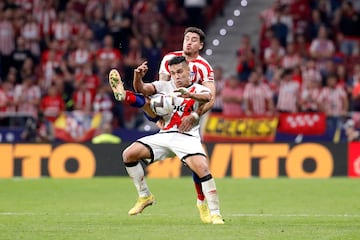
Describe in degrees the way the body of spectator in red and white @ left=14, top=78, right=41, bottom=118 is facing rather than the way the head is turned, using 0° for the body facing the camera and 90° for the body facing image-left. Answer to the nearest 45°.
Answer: approximately 0°

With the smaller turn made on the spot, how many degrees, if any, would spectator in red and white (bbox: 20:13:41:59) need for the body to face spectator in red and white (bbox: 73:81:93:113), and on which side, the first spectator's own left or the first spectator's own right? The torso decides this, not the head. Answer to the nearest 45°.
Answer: approximately 45° to the first spectator's own left

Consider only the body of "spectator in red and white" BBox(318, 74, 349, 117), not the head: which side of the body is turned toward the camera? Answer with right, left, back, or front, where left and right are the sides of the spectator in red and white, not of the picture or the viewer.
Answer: front

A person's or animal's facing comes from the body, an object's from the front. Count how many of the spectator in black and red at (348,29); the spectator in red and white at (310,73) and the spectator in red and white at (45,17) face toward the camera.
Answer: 3

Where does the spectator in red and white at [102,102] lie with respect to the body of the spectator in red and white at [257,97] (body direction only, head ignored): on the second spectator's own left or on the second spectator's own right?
on the second spectator's own right

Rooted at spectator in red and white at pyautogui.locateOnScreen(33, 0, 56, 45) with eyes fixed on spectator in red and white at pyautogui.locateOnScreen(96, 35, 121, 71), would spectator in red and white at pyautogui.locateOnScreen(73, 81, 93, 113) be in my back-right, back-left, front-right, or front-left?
front-right

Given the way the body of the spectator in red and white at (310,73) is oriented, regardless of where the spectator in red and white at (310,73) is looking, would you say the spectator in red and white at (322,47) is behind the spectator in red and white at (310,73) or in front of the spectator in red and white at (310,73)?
behind

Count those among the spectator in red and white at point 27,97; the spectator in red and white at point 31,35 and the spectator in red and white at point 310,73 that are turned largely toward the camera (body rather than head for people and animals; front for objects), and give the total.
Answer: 3

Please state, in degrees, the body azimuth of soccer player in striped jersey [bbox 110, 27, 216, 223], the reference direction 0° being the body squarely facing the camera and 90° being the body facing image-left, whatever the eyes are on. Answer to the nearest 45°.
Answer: approximately 45°

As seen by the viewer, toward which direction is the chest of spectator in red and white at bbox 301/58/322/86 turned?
toward the camera

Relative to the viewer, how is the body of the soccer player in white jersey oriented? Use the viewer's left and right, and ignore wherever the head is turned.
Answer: facing the viewer

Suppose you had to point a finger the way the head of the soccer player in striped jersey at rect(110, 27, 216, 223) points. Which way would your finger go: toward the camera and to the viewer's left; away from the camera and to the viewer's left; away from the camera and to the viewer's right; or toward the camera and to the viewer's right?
toward the camera and to the viewer's left
